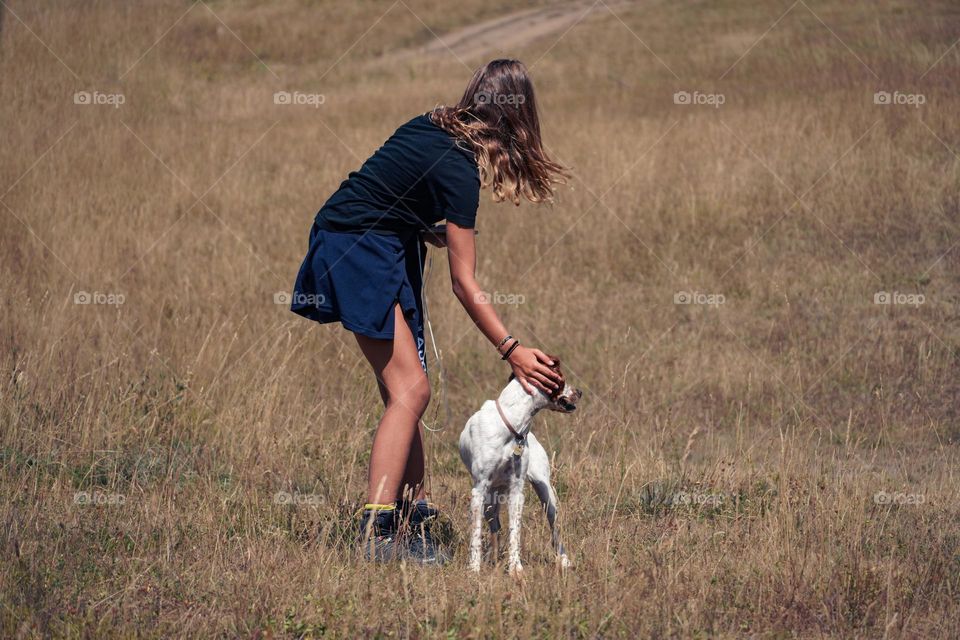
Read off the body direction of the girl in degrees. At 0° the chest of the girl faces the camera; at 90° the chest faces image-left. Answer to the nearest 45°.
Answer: approximately 270°

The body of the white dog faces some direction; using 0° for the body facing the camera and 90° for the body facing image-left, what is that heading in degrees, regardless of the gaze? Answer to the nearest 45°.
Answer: approximately 0°

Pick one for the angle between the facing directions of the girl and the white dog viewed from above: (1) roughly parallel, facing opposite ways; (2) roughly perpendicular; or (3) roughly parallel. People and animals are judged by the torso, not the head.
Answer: roughly perpendicular
